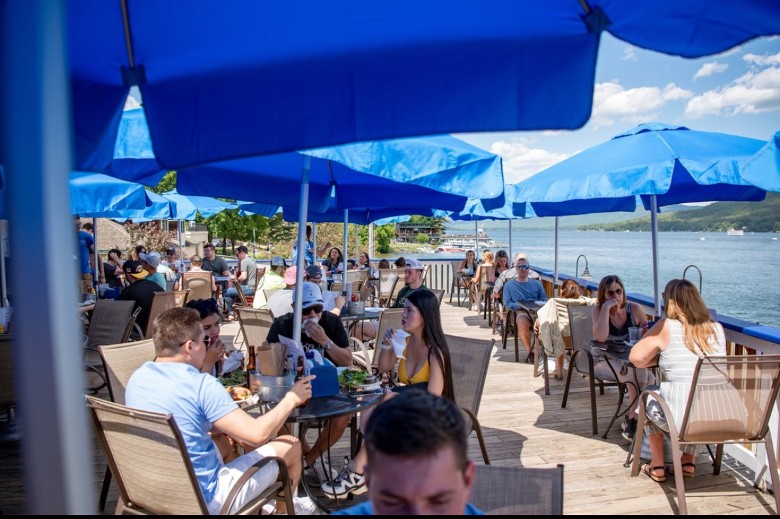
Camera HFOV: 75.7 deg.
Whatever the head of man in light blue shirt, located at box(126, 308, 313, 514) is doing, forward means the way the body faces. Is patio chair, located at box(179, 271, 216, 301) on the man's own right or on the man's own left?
on the man's own left

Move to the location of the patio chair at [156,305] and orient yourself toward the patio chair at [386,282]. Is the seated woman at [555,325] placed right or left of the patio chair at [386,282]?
right

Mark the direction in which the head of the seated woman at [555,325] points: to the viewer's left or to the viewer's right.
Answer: to the viewer's left

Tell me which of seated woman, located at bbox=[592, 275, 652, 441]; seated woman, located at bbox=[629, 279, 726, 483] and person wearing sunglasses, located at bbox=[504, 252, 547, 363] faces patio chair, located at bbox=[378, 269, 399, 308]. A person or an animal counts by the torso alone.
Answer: seated woman, located at bbox=[629, 279, 726, 483]

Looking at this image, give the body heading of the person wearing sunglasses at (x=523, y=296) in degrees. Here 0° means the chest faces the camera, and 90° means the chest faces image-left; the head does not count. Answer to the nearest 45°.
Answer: approximately 0°
